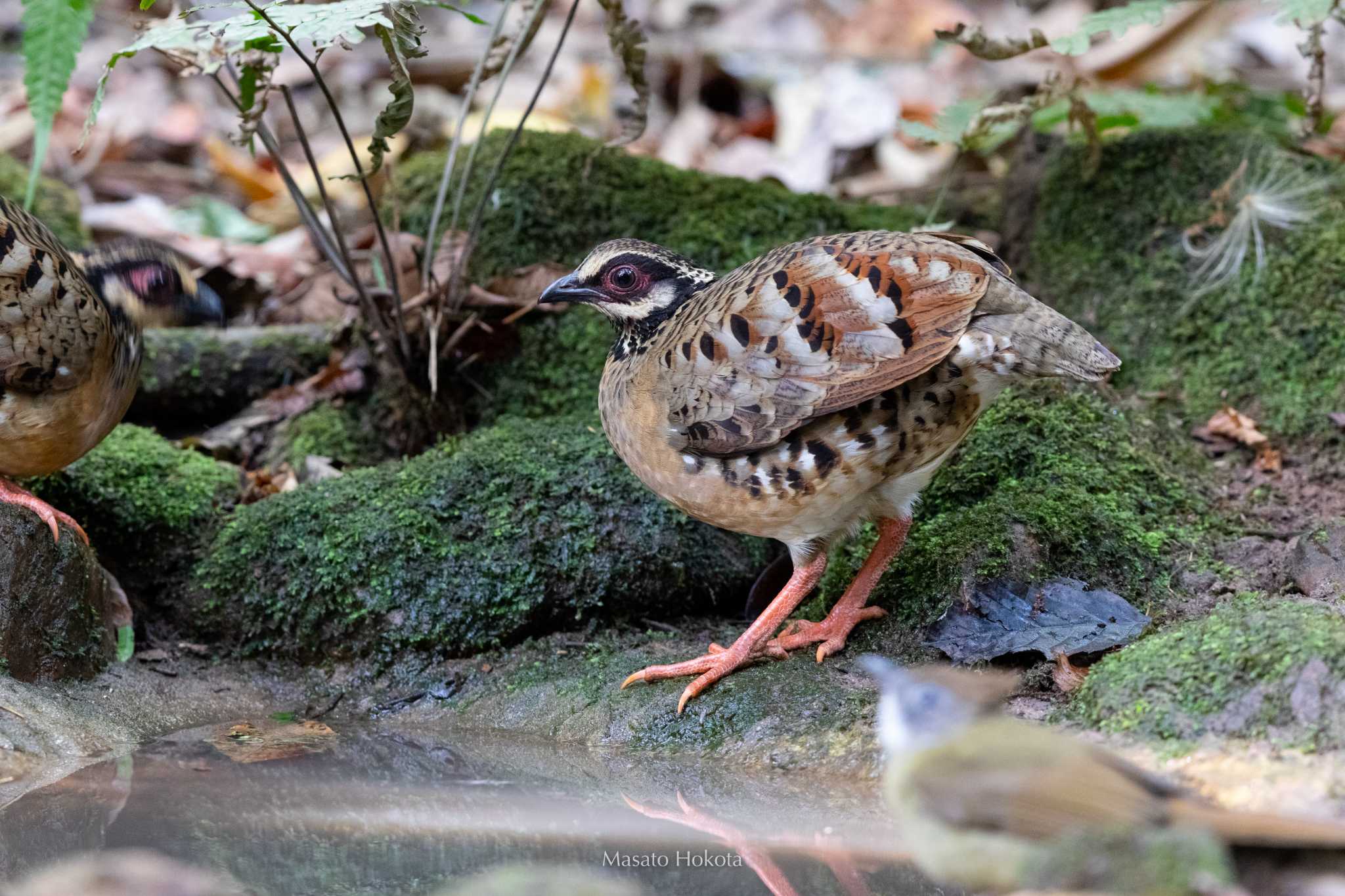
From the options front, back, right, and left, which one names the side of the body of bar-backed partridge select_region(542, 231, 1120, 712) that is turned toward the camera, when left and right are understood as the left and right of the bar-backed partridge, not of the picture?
left

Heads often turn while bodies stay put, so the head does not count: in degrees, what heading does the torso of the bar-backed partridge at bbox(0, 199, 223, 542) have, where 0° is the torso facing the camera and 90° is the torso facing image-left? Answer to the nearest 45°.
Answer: approximately 270°

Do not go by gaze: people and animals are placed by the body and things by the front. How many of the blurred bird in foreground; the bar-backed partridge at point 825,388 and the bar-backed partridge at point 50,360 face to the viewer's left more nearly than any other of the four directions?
2

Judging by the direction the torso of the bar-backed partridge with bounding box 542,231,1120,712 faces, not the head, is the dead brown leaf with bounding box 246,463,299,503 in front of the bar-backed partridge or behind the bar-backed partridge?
in front

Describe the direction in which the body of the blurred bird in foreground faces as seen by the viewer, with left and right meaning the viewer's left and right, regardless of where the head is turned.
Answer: facing to the left of the viewer

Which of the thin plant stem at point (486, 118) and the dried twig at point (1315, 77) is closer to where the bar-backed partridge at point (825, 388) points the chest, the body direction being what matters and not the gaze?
the thin plant stem

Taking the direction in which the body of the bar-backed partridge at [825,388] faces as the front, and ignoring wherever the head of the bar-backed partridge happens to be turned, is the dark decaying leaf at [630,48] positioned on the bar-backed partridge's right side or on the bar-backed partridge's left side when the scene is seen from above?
on the bar-backed partridge's right side

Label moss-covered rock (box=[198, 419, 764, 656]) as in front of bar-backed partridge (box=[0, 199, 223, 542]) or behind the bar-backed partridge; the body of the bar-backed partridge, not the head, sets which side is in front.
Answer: in front

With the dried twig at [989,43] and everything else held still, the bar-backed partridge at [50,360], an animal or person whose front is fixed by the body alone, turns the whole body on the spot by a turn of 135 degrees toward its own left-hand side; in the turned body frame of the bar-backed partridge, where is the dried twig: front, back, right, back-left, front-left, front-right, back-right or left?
back-right
